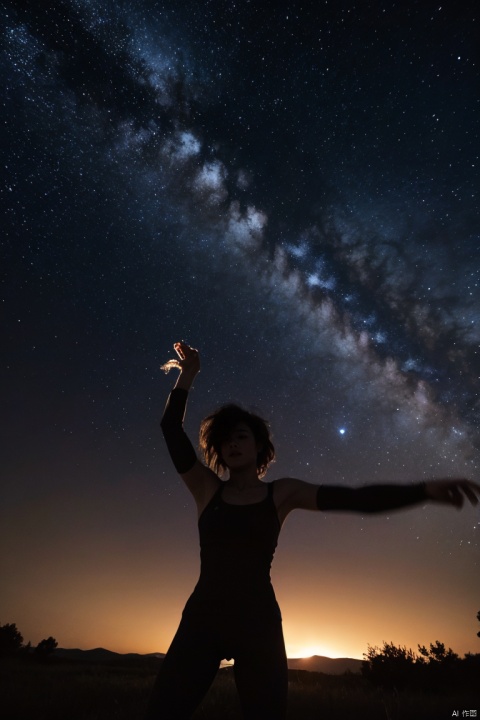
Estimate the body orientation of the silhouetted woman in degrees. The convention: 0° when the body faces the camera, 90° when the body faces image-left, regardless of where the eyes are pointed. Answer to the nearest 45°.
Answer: approximately 0°

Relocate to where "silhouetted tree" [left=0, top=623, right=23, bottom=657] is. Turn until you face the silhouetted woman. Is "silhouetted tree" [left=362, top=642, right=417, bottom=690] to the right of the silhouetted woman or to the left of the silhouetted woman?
left

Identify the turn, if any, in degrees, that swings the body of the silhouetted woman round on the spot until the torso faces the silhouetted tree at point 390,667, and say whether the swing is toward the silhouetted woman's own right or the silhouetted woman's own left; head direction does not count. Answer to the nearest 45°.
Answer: approximately 180°

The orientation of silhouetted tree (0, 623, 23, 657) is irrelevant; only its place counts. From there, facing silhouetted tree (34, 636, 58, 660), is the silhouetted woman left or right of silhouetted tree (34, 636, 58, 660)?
right

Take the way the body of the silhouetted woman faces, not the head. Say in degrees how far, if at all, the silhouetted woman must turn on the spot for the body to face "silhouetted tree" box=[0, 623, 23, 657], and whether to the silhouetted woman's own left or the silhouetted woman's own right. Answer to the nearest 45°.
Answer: approximately 135° to the silhouetted woman's own right
